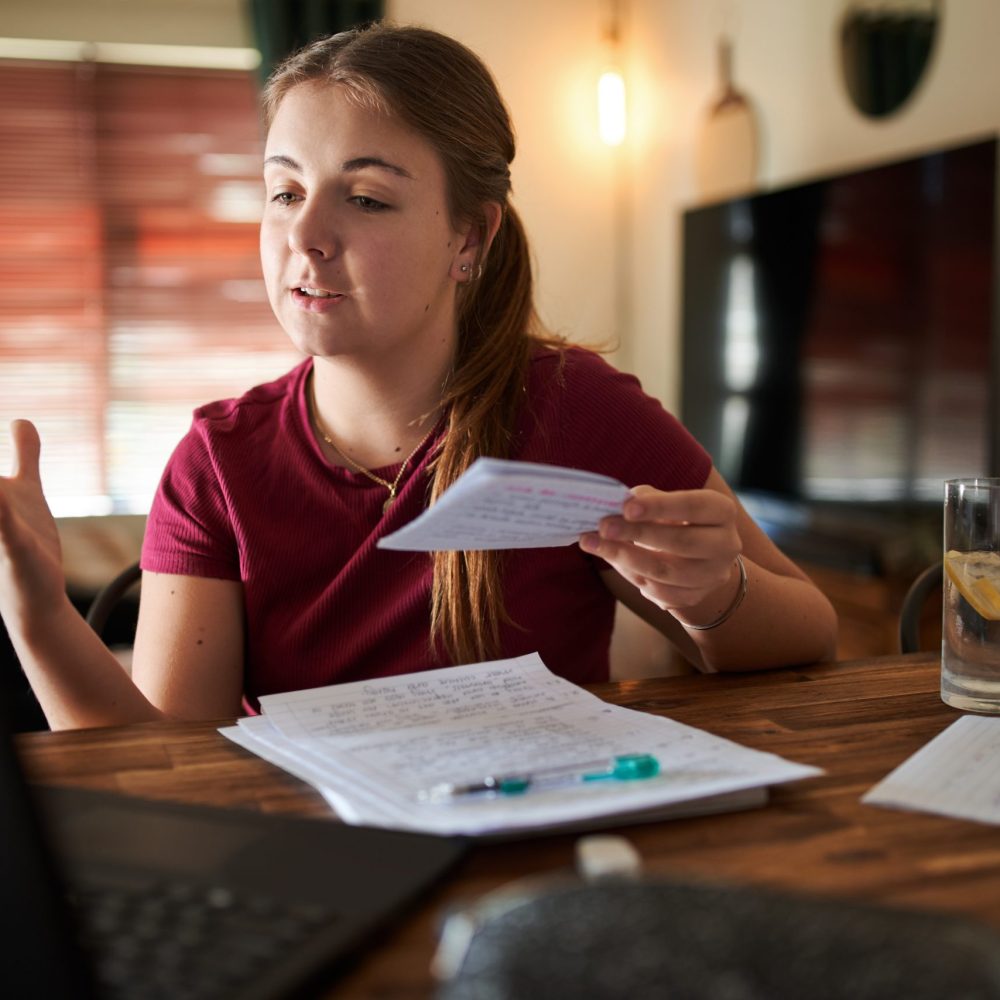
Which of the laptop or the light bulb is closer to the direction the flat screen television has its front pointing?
the laptop

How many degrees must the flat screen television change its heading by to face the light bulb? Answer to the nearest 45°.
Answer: approximately 90° to its right

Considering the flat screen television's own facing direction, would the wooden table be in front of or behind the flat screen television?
in front

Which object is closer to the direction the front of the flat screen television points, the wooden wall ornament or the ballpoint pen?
the ballpoint pen

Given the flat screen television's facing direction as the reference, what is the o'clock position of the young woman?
The young woman is roughly at 11 o'clock from the flat screen television.

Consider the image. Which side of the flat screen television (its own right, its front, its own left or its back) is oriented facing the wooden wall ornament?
right

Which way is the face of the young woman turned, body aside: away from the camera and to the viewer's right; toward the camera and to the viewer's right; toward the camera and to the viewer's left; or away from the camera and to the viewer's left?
toward the camera and to the viewer's left

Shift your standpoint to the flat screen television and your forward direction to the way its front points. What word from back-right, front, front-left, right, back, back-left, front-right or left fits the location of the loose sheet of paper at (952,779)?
front-left

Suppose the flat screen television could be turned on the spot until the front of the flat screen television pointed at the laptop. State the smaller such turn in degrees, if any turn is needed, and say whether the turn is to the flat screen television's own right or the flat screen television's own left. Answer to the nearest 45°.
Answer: approximately 45° to the flat screen television's own left
